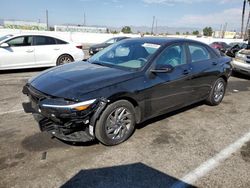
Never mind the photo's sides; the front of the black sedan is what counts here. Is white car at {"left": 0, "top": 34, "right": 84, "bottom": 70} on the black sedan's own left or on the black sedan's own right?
on the black sedan's own right

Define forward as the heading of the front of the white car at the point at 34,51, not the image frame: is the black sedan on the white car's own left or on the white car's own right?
on the white car's own left

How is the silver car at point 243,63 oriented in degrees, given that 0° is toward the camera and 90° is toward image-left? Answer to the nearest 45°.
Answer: approximately 45°

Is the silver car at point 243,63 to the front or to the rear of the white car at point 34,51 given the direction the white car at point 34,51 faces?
to the rear

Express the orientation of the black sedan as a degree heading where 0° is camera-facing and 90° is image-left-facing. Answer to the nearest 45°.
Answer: approximately 45°

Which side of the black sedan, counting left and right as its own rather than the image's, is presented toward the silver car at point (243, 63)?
back

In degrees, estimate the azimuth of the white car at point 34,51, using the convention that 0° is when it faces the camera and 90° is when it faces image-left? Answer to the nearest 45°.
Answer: approximately 90°

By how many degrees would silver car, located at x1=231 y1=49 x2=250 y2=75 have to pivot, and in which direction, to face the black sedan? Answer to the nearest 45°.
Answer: approximately 45° to its left
